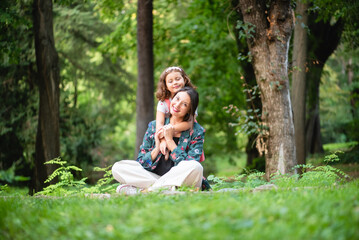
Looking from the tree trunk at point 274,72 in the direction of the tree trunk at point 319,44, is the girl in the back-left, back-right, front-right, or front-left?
back-left

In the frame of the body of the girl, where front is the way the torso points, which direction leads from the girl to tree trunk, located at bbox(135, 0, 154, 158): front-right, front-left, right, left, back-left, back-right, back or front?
back

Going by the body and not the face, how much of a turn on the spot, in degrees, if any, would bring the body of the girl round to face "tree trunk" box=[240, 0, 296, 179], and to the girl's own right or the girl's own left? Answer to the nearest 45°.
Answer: approximately 135° to the girl's own left

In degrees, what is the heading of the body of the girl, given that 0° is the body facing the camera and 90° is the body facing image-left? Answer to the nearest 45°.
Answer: approximately 0°

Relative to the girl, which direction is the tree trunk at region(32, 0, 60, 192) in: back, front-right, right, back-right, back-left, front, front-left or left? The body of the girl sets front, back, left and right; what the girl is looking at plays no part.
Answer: back-right
